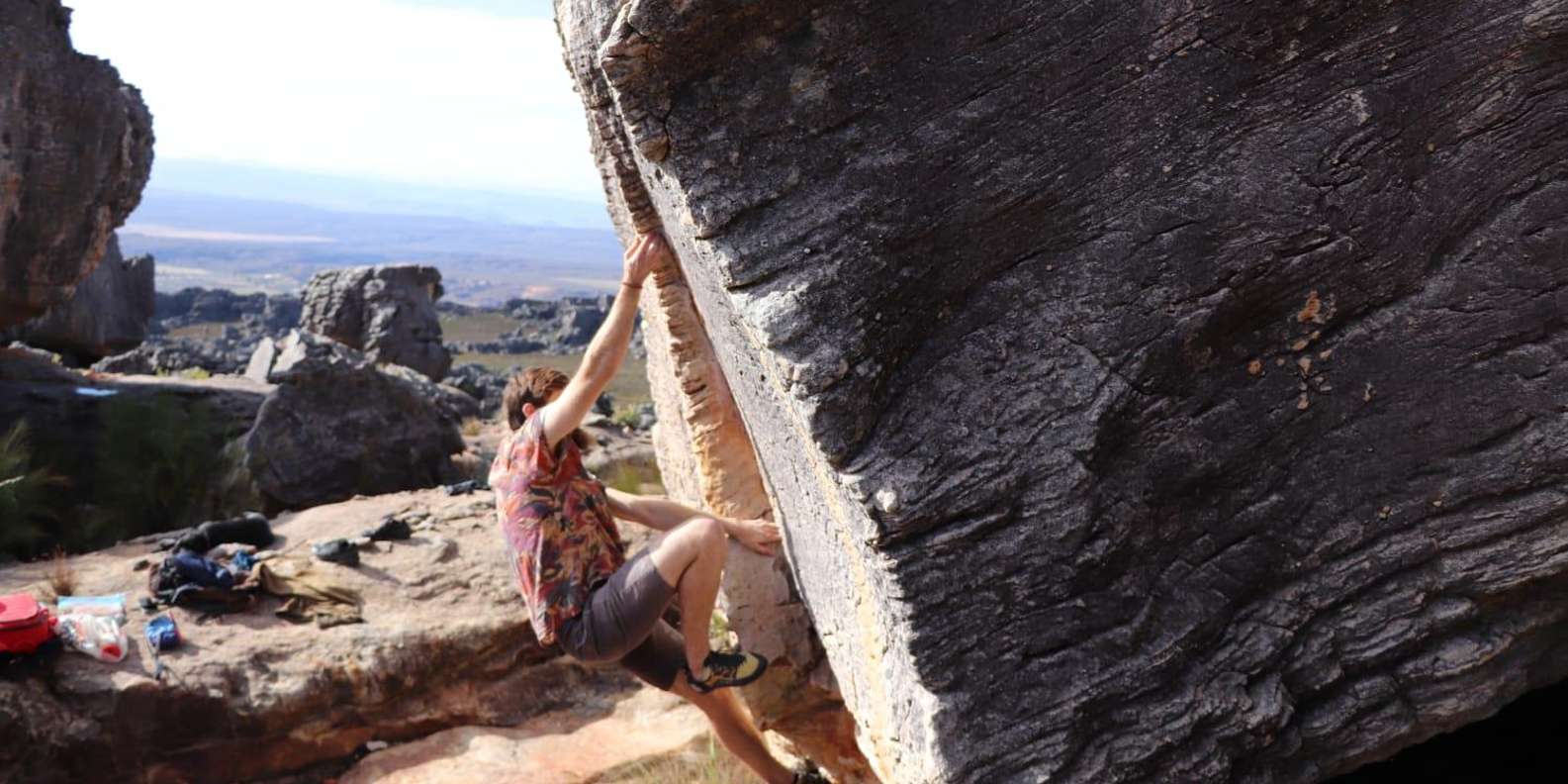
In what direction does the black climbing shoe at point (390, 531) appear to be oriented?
to the viewer's left

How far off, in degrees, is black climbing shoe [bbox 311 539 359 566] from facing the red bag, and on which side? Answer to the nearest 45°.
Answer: approximately 45° to its left

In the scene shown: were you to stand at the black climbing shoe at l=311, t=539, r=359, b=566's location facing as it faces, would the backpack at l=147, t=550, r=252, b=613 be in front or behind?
in front

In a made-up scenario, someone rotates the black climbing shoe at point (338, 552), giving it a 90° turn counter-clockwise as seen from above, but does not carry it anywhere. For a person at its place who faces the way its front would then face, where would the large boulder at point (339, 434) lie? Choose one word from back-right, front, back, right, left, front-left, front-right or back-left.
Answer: back

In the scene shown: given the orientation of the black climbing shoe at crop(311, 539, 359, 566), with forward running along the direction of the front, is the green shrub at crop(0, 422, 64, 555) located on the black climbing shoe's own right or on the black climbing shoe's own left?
on the black climbing shoe's own right

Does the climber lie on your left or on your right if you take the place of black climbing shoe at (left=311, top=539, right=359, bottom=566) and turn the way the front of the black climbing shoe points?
on your left

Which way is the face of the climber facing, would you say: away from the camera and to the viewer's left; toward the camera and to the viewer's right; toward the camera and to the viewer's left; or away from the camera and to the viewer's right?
away from the camera and to the viewer's right

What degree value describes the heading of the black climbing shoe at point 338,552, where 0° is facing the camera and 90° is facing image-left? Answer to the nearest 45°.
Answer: approximately 90°

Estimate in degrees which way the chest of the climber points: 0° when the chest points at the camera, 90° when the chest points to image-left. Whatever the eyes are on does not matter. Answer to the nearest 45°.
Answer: approximately 270°
